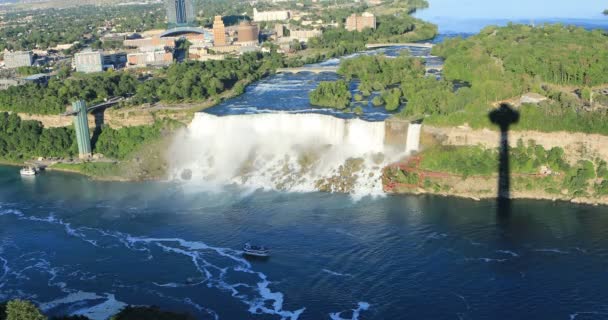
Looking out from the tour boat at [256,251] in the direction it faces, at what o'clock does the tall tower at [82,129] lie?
The tall tower is roughly at 2 o'clock from the tour boat.

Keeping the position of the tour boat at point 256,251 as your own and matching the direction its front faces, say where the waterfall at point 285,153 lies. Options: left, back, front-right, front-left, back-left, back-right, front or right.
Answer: right

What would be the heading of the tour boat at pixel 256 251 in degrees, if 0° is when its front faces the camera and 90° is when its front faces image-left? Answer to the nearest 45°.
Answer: approximately 90°
